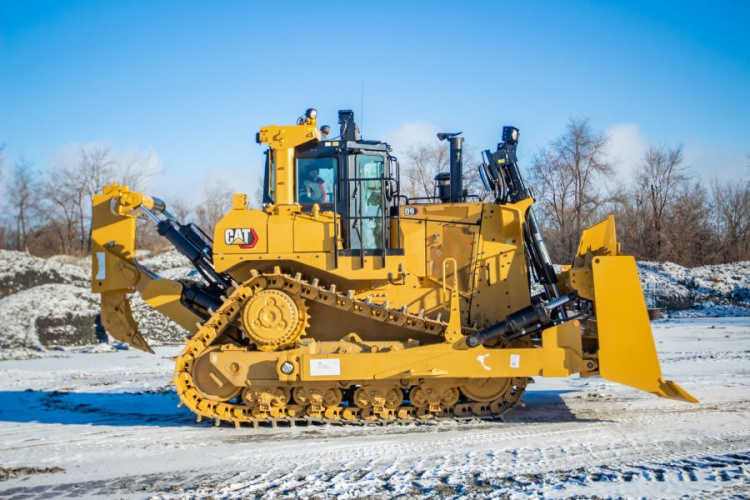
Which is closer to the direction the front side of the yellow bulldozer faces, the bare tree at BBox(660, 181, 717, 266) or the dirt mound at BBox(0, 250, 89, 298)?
the bare tree

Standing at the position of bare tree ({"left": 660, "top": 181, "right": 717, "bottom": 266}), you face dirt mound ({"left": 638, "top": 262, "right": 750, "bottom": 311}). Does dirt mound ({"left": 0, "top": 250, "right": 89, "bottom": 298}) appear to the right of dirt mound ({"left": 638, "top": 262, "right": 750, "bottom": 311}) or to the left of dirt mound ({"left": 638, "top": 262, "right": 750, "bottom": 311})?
right

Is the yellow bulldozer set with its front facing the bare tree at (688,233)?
no

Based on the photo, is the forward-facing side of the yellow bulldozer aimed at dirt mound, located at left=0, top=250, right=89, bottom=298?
no

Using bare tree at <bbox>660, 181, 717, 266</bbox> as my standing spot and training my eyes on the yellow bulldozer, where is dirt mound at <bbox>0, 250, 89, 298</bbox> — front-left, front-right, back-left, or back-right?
front-right

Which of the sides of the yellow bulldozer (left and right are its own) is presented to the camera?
right

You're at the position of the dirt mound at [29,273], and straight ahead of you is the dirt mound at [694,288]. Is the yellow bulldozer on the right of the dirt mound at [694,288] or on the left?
right

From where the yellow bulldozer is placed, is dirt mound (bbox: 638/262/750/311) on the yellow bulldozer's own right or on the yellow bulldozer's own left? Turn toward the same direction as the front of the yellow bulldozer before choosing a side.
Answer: on the yellow bulldozer's own left

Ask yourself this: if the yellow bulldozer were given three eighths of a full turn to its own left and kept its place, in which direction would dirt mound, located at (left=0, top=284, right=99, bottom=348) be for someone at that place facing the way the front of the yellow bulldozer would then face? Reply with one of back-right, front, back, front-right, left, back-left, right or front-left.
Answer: front
